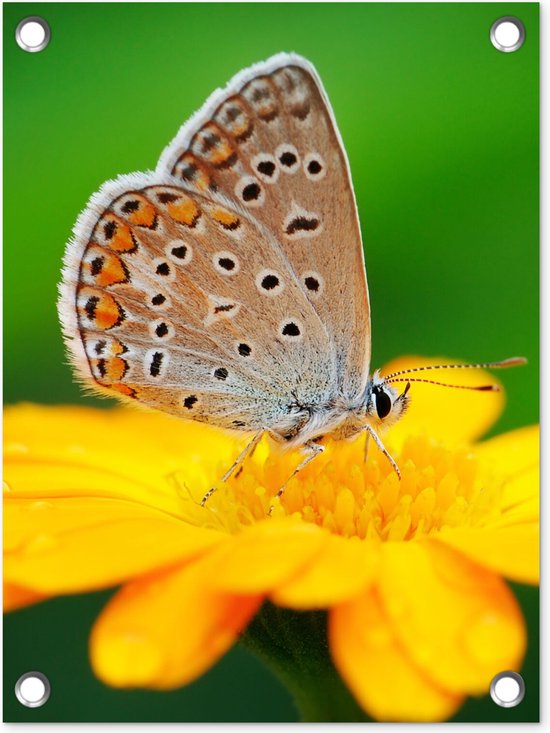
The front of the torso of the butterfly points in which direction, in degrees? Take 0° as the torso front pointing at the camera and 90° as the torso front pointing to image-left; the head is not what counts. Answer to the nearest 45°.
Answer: approximately 270°
